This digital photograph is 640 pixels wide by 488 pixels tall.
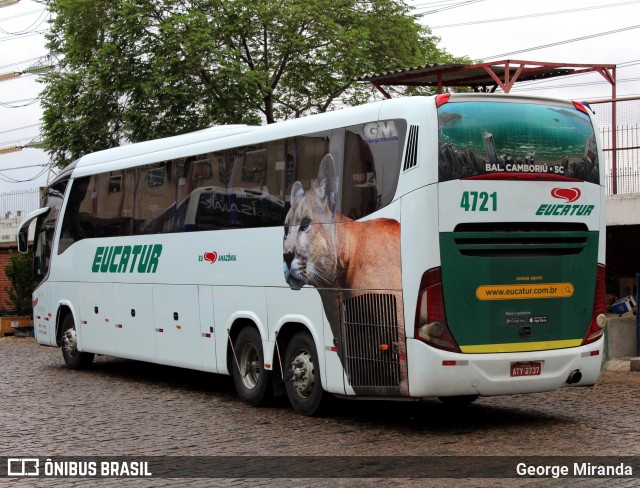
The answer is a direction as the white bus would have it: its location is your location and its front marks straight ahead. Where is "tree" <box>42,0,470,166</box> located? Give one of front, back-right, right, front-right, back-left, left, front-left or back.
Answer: front-right

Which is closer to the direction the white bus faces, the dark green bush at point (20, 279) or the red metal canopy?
the dark green bush

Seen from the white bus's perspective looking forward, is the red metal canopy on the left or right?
on its right

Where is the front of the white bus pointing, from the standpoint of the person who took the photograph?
facing away from the viewer and to the left of the viewer

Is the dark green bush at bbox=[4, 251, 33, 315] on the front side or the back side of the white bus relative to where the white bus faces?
on the front side
